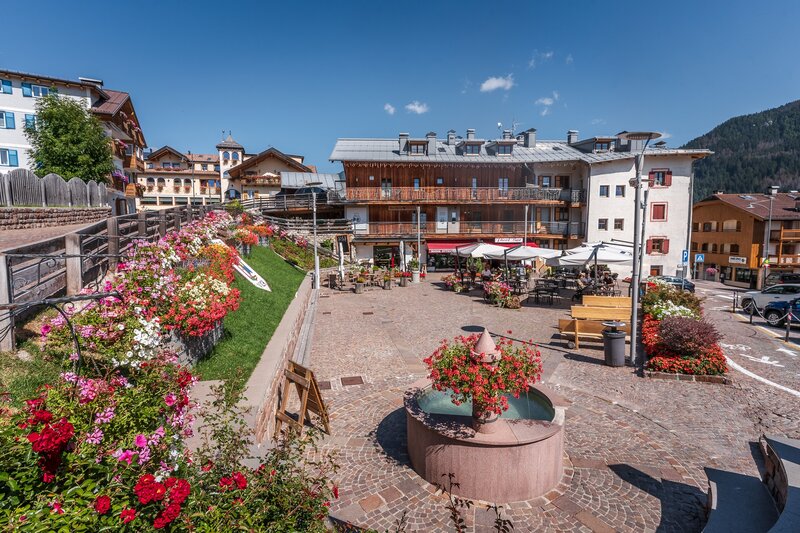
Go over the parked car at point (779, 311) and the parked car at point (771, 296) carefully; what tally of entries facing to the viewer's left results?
2

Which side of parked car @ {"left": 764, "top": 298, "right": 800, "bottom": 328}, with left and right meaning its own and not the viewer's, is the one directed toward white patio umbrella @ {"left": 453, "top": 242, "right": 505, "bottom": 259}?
front

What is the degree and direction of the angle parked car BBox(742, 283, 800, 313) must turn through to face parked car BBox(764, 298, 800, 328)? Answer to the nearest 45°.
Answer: approximately 90° to its left

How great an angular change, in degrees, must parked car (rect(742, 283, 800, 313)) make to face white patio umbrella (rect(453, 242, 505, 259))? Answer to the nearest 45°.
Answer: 0° — it already faces it

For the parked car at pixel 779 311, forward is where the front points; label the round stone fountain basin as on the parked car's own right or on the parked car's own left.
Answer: on the parked car's own left

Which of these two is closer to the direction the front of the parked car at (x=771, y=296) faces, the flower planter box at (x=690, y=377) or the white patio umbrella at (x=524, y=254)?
the white patio umbrella

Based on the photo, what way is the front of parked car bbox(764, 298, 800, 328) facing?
to the viewer's left

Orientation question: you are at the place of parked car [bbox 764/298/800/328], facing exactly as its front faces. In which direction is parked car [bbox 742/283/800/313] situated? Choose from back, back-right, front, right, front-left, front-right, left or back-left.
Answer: right

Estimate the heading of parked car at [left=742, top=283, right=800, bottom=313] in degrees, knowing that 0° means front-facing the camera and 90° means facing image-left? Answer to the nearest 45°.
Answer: approximately 90°

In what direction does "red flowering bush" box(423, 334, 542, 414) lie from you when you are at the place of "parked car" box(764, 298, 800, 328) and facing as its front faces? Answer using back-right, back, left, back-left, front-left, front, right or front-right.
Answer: left
